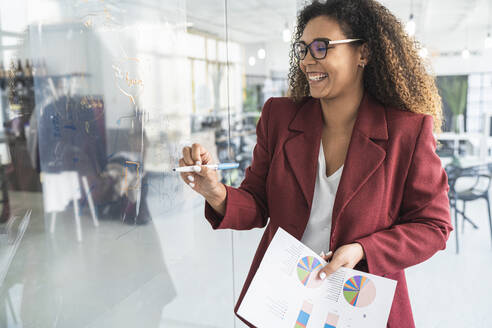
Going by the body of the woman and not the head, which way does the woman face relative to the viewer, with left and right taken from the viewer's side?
facing the viewer and to the left of the viewer

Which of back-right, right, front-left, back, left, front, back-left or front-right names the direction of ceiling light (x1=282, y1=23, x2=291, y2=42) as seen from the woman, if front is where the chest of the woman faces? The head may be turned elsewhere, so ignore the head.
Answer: back-right

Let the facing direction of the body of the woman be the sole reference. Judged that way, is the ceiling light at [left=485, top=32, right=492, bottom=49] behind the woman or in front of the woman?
behind

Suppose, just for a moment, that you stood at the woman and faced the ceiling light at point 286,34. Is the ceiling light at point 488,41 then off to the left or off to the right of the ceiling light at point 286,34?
right

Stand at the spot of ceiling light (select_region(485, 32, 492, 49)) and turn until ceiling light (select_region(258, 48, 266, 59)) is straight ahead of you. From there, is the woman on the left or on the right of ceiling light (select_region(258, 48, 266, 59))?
left

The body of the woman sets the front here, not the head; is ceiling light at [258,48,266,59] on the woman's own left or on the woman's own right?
on the woman's own right

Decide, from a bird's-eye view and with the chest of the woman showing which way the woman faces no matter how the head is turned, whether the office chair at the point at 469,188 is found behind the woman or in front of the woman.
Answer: behind

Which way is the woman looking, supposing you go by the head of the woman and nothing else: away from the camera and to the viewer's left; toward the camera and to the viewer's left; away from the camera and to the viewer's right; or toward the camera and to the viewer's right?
toward the camera and to the viewer's left
